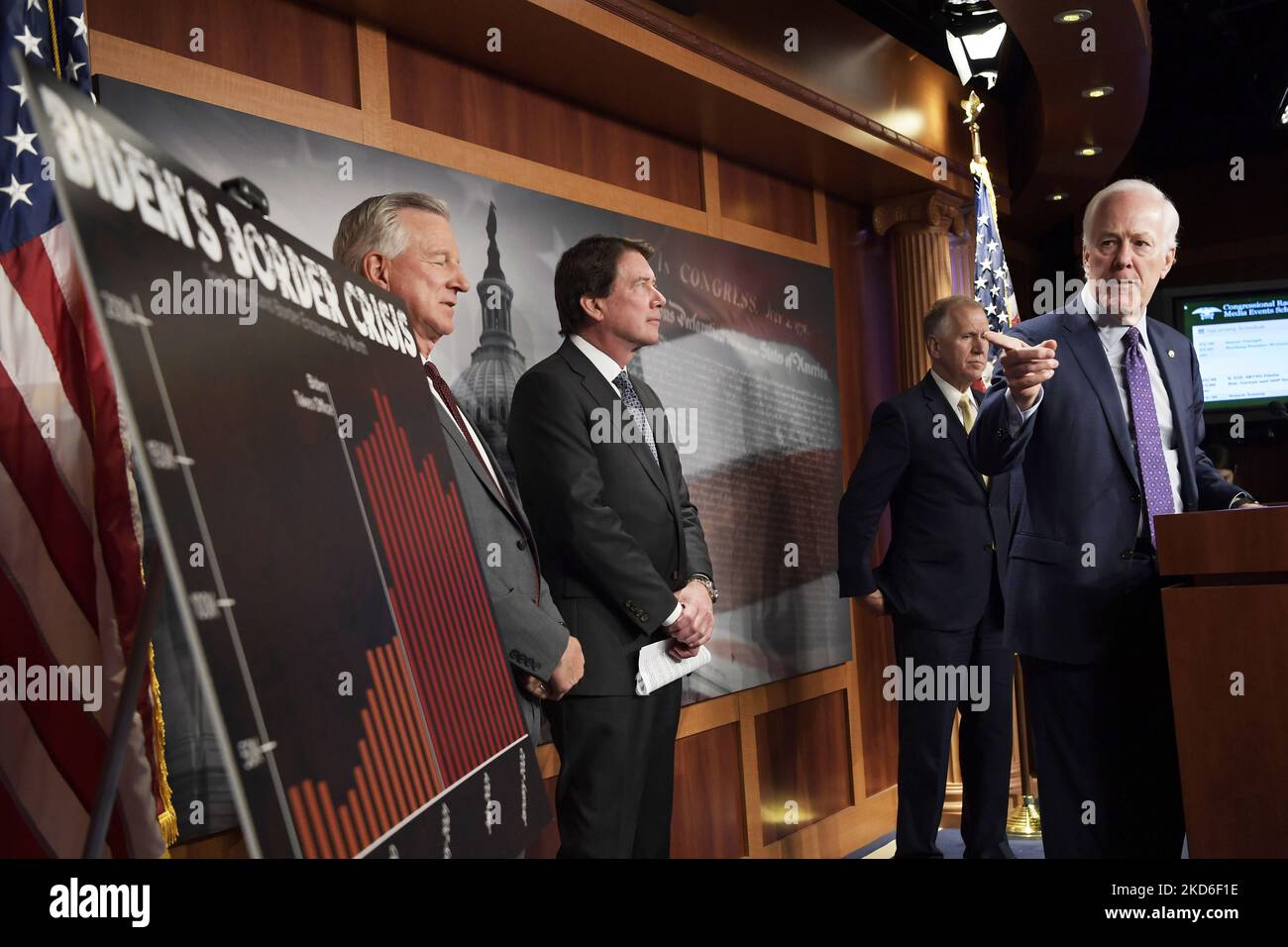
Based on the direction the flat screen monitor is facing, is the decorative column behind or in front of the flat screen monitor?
in front

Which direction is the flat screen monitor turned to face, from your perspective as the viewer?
facing the viewer

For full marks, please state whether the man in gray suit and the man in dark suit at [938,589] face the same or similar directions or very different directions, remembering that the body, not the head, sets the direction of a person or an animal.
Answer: same or similar directions

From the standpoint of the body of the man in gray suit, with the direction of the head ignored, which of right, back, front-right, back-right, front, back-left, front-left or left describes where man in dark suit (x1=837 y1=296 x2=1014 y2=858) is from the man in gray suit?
left

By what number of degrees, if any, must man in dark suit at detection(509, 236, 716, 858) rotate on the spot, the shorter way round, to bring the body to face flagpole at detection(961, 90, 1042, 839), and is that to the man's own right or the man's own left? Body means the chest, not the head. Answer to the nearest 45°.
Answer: approximately 90° to the man's own left

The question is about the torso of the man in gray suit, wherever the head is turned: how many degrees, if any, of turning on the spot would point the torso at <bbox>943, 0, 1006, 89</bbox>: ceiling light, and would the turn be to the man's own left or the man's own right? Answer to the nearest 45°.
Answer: approximately 90° to the man's own left

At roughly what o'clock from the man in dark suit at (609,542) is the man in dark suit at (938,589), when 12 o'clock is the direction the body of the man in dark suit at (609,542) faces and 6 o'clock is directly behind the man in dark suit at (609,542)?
the man in dark suit at (938,589) is roughly at 9 o'clock from the man in dark suit at (609,542).

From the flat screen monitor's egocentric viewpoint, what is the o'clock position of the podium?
The podium is roughly at 12 o'clock from the flat screen monitor.

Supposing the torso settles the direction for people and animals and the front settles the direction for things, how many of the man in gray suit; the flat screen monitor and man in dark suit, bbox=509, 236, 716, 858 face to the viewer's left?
0

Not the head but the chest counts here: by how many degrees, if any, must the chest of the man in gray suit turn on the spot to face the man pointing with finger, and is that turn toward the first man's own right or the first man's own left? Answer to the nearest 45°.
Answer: approximately 45° to the first man's own left

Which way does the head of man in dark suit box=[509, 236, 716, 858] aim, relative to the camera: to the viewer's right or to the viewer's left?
to the viewer's right

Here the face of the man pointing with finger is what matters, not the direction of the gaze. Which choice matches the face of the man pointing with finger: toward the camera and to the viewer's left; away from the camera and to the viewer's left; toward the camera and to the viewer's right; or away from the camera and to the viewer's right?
toward the camera and to the viewer's left
